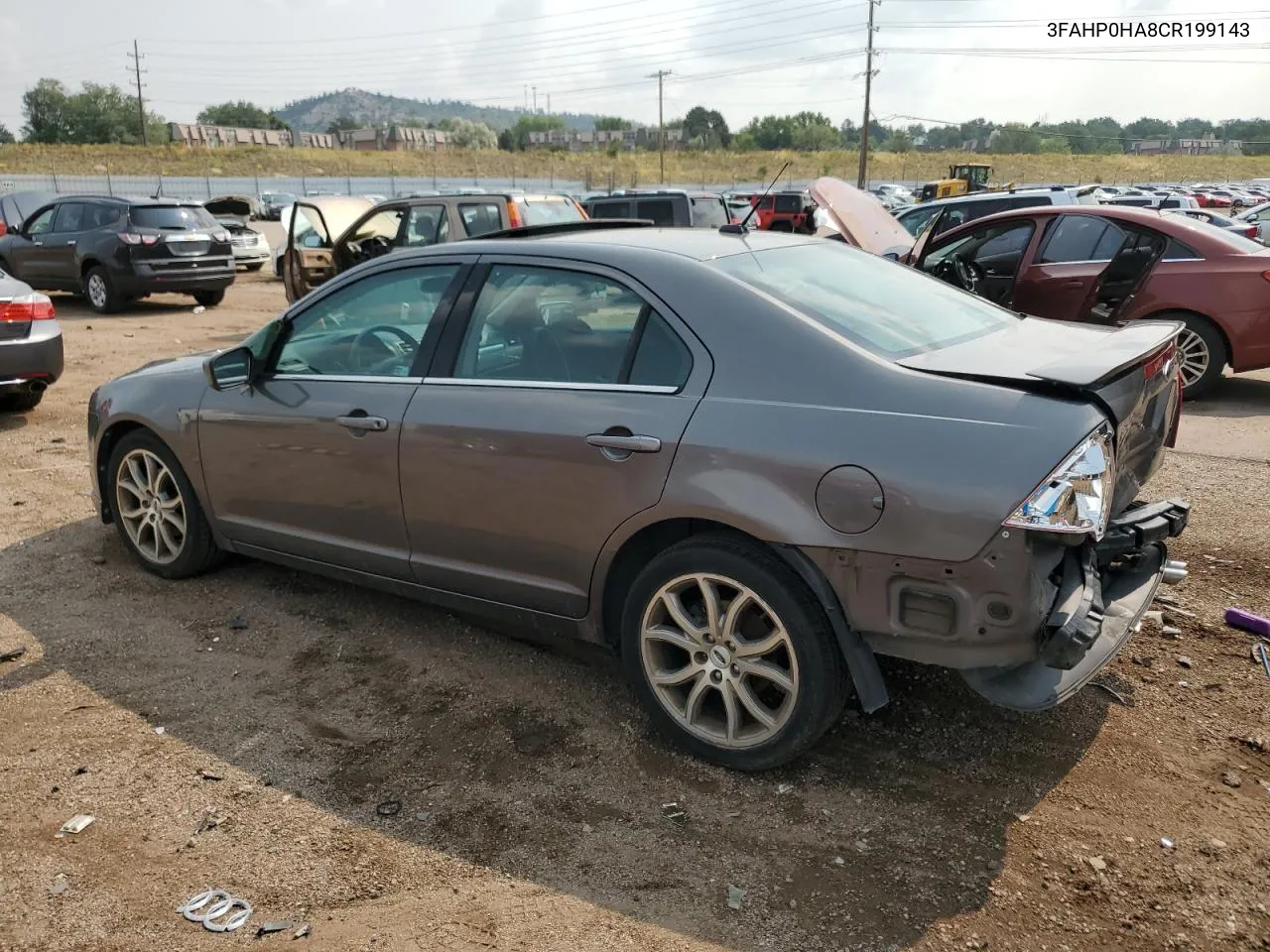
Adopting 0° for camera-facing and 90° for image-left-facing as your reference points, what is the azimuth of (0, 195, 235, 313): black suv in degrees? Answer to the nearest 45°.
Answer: approximately 135°

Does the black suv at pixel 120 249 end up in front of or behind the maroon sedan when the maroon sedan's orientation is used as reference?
in front

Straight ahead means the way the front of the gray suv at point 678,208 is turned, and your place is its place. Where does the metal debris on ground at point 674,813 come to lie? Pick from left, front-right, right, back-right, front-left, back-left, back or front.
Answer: back-left

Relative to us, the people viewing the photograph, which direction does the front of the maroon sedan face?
facing away from the viewer and to the left of the viewer

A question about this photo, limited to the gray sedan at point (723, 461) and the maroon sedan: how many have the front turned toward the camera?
0

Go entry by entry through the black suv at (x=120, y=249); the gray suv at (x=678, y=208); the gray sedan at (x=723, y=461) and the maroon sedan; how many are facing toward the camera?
0

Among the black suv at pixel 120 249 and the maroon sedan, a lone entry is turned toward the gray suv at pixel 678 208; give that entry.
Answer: the maroon sedan

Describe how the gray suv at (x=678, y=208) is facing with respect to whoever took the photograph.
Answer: facing away from the viewer and to the left of the viewer

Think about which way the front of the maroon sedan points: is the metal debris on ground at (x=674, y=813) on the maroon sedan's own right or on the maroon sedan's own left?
on the maroon sedan's own left

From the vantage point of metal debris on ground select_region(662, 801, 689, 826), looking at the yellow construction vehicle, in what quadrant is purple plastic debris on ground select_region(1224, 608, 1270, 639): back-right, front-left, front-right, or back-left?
front-right

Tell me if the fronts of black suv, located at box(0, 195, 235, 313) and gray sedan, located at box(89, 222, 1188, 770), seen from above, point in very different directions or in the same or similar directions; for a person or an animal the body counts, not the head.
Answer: same or similar directions

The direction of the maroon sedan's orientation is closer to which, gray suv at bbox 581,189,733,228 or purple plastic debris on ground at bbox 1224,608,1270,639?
the gray suv

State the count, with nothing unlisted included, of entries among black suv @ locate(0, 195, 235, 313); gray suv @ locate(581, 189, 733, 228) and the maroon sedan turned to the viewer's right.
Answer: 0
